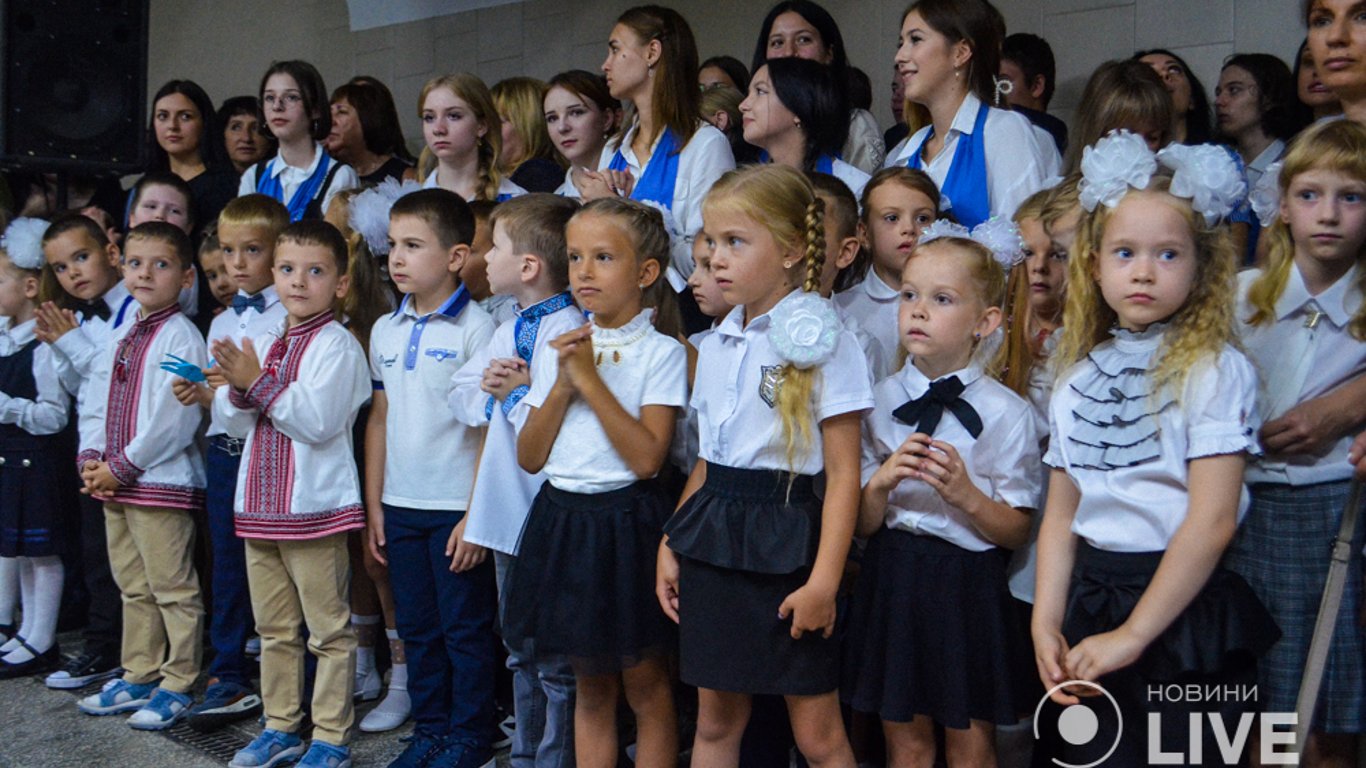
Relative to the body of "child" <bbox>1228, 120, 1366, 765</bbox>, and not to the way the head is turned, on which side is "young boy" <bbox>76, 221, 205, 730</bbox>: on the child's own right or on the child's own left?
on the child's own right

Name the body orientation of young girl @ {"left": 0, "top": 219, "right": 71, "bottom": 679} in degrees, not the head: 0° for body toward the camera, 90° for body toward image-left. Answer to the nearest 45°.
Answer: approximately 45°

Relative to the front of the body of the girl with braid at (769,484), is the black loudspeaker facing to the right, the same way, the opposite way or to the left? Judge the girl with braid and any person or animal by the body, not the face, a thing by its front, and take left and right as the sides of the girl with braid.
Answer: to the left

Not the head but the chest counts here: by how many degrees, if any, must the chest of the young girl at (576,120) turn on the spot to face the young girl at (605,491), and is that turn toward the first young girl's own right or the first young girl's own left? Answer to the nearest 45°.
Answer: approximately 45° to the first young girl's own left

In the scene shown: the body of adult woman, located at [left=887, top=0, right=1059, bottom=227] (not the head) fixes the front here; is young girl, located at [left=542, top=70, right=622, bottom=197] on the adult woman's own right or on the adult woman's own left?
on the adult woman's own right

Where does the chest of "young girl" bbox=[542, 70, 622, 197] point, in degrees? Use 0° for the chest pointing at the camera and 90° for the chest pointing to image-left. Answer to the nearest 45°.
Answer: approximately 45°

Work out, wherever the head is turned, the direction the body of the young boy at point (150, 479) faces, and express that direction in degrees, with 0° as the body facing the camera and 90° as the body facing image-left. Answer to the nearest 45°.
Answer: approximately 45°
